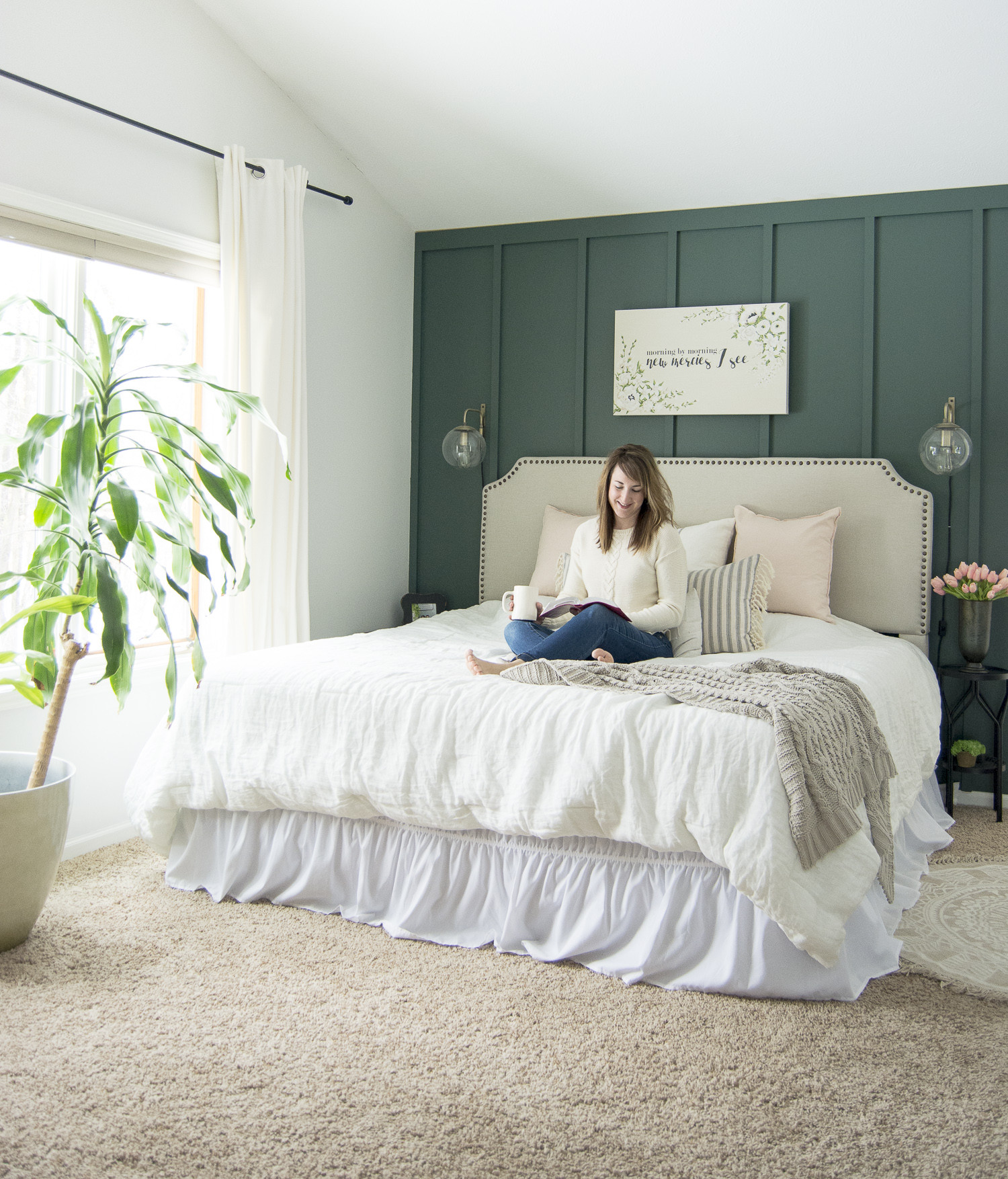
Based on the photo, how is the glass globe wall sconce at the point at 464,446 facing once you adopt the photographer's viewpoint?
facing the viewer and to the left of the viewer

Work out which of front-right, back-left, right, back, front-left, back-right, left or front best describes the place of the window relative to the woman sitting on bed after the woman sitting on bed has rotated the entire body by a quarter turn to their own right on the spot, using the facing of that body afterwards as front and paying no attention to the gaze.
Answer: front-left

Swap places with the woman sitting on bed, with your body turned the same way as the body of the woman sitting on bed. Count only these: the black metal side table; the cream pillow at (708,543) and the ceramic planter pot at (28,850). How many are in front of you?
1

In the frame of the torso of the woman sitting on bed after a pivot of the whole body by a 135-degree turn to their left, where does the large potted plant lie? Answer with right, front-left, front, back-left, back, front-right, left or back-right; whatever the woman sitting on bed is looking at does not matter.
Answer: back-right

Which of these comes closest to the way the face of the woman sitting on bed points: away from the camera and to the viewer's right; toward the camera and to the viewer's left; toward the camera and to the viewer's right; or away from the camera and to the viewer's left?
toward the camera and to the viewer's left

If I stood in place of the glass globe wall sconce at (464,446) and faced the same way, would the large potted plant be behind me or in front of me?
in front

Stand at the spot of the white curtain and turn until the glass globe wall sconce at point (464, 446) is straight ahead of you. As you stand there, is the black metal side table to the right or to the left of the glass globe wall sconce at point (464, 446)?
right

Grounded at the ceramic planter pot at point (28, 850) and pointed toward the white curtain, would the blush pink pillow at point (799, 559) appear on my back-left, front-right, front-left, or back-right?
front-right

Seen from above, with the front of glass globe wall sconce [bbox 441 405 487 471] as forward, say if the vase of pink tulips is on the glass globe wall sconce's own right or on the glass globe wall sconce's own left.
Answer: on the glass globe wall sconce's own left

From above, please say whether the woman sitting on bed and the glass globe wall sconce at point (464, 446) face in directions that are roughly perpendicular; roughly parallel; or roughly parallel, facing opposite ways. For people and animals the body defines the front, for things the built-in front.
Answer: roughly parallel

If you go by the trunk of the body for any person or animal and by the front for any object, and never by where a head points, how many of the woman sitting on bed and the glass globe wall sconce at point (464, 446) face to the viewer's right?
0

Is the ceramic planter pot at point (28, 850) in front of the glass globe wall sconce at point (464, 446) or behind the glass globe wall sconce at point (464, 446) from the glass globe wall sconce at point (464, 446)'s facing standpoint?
in front

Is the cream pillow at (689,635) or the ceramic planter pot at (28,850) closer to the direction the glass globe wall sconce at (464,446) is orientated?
the ceramic planter pot
